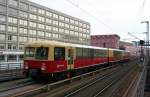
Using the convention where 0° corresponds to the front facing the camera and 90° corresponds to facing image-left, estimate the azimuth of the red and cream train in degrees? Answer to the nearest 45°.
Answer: approximately 45°
